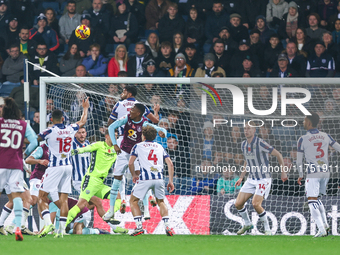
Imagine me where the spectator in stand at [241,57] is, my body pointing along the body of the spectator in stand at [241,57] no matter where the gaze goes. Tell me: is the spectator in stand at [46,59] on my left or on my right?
on my right

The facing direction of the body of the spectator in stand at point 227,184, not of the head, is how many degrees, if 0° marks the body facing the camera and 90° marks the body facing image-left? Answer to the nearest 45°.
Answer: approximately 0°

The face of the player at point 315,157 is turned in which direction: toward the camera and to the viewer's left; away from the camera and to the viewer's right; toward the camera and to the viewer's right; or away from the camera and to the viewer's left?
away from the camera and to the viewer's left

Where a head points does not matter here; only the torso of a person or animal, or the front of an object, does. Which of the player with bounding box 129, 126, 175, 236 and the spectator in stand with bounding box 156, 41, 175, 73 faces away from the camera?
the player

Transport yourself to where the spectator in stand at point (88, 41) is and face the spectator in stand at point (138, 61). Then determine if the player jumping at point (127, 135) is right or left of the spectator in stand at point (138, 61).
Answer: right

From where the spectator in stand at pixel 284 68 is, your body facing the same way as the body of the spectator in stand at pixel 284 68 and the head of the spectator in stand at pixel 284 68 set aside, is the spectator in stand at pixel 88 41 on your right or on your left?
on your right

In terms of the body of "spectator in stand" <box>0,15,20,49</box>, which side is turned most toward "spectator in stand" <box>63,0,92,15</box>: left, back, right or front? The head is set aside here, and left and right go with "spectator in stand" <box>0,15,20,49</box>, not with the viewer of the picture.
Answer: left

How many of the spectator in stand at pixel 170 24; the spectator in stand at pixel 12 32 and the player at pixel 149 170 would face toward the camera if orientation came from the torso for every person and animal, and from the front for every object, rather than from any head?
2

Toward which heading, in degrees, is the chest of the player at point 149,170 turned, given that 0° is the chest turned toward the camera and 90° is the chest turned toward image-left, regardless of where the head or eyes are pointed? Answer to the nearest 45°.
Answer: approximately 180°
